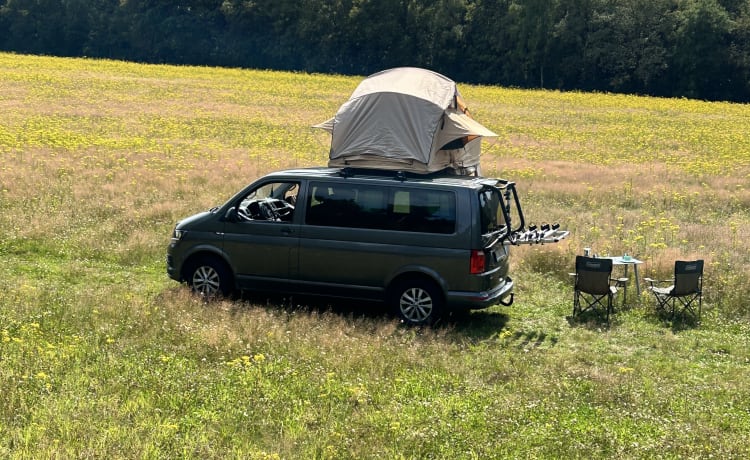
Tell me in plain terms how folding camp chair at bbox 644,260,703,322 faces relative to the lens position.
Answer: facing away from the viewer and to the left of the viewer

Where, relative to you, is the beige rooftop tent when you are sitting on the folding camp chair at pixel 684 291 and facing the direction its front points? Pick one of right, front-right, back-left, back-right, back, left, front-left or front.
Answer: front-left

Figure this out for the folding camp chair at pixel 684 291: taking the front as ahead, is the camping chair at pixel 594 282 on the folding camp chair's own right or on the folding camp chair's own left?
on the folding camp chair's own left
